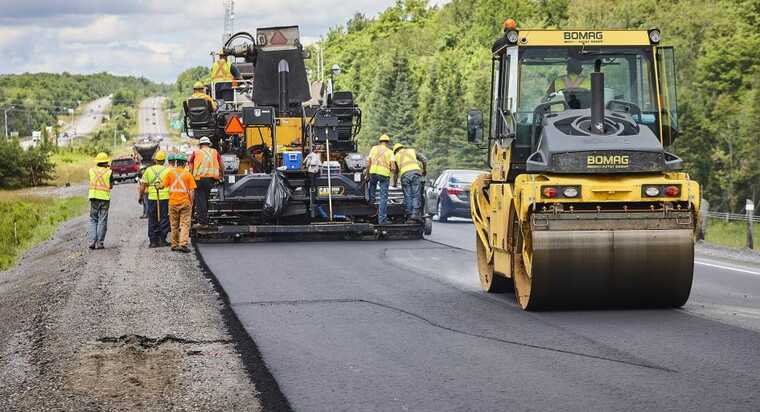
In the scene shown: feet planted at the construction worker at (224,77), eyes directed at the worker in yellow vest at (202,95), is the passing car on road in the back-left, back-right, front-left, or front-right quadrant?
back-left

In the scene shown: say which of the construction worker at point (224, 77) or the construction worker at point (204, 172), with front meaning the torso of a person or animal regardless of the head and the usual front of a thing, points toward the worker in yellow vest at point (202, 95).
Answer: the construction worker at point (204, 172)

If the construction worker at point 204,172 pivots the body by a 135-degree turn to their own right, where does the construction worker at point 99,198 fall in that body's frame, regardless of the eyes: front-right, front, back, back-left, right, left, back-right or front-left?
back-right

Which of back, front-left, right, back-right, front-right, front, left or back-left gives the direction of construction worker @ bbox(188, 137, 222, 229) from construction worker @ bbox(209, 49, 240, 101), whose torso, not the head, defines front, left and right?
back
